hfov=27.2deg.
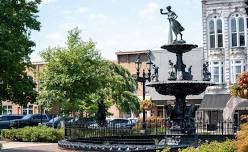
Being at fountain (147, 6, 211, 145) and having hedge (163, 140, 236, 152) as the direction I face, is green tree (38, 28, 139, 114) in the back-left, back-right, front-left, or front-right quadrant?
back-right

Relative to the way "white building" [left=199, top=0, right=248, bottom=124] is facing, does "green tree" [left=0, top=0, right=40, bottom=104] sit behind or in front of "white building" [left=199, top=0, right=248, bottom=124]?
in front

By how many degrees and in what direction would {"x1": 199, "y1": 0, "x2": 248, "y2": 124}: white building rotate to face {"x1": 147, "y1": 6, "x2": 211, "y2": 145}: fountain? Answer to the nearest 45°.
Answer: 0° — it already faces it

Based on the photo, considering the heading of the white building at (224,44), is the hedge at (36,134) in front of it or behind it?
in front

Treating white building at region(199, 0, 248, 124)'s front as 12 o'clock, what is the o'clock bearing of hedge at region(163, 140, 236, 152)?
The hedge is roughly at 12 o'clock from the white building.

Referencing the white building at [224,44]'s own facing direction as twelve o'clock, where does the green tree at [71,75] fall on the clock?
The green tree is roughly at 2 o'clock from the white building.

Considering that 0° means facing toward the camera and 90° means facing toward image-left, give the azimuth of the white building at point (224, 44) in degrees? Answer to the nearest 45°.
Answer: approximately 0°
